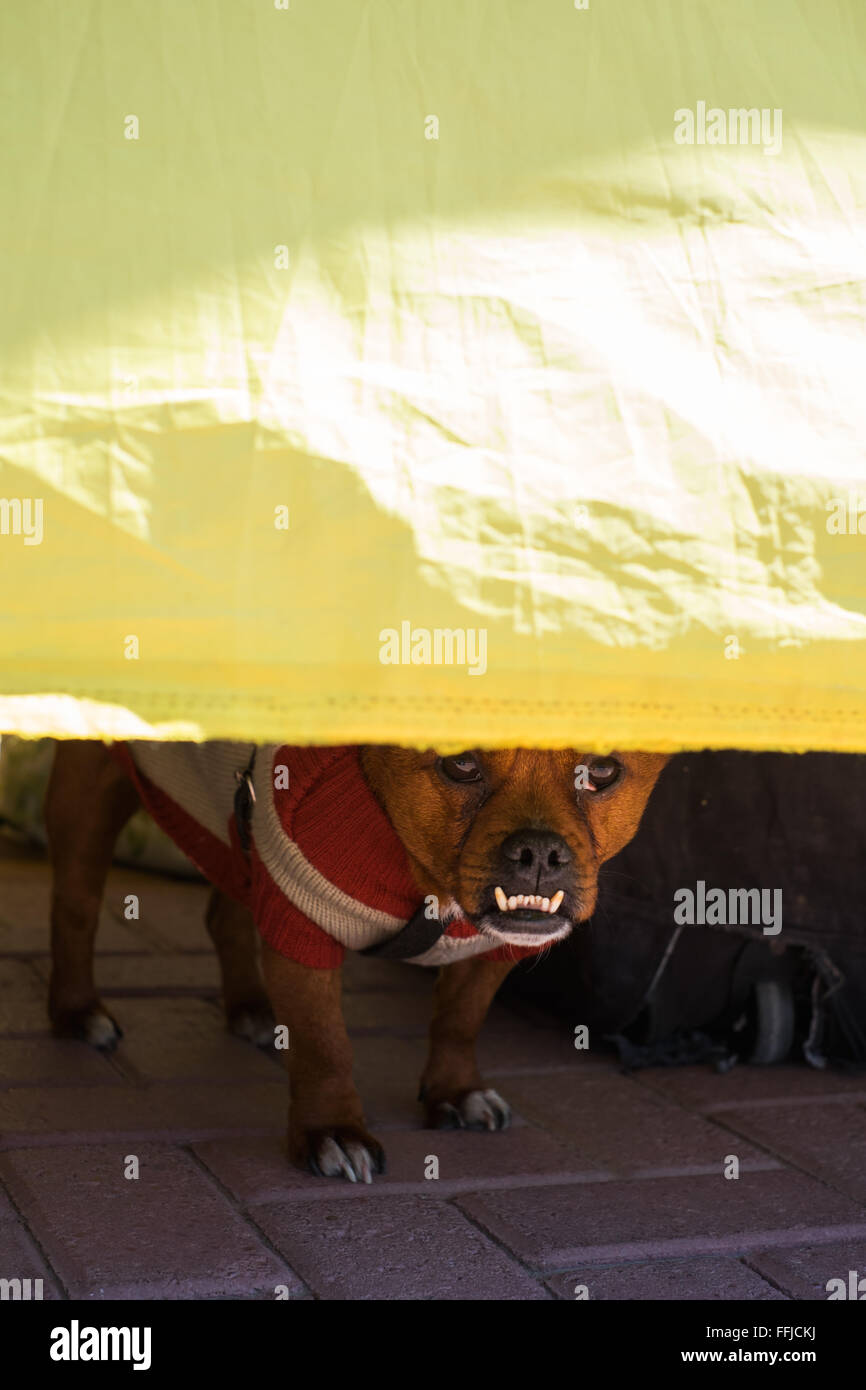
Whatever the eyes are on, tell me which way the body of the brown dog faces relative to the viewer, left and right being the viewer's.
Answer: facing the viewer and to the right of the viewer

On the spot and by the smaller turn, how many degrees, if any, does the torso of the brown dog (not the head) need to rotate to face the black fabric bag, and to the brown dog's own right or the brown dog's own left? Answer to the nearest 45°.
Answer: approximately 90° to the brown dog's own left
